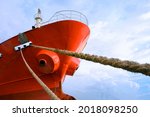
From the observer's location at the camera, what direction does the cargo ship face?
facing the viewer and to the right of the viewer
